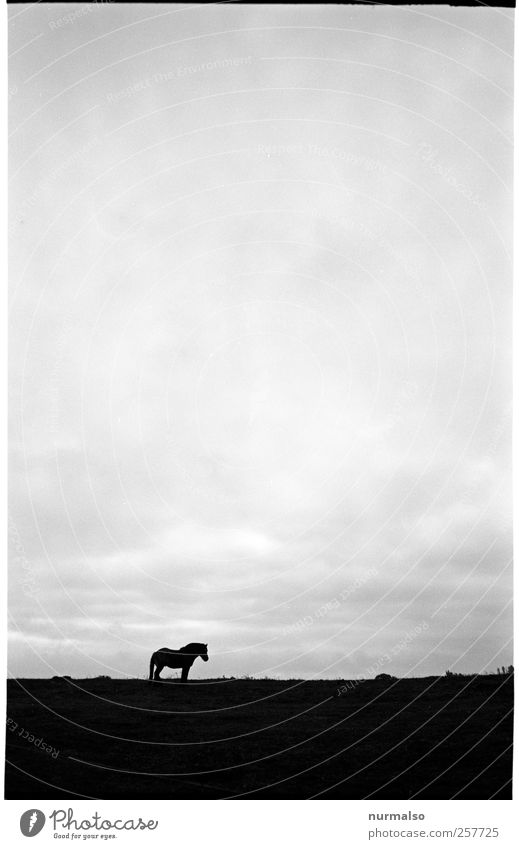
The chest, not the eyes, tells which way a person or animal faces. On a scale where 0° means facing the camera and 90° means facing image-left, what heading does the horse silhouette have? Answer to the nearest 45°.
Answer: approximately 270°
